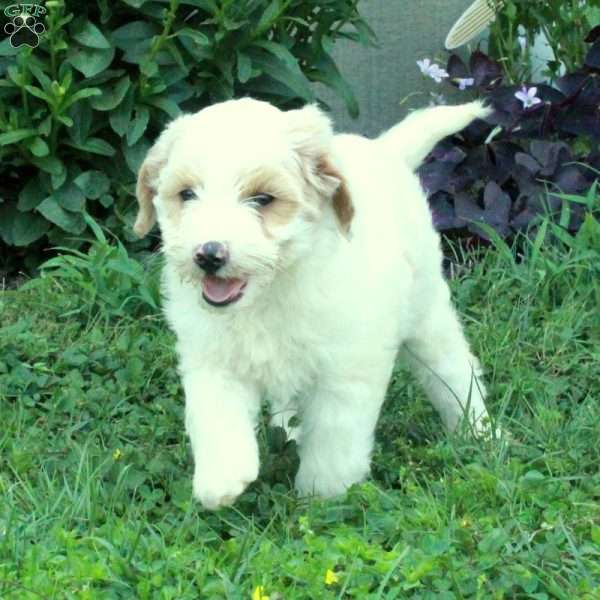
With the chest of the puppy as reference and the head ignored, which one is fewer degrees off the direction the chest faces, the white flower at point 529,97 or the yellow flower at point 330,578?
the yellow flower

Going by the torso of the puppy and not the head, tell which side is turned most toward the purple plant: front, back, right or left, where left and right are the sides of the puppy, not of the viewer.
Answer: back

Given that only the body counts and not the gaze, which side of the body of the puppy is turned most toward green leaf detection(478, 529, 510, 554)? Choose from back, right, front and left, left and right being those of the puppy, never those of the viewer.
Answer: left

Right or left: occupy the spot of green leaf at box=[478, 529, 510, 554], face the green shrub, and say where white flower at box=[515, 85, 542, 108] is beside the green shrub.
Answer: right

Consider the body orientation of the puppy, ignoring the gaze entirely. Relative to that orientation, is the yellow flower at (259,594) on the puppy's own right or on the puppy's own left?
on the puppy's own left

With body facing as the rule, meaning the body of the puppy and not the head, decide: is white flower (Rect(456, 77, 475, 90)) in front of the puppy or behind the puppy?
behind

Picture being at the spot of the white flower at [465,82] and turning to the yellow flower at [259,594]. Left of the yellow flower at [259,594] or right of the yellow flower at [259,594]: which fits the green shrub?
right

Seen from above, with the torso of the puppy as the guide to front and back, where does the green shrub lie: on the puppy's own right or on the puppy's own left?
on the puppy's own right

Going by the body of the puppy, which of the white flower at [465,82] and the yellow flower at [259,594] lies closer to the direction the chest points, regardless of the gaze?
the yellow flower

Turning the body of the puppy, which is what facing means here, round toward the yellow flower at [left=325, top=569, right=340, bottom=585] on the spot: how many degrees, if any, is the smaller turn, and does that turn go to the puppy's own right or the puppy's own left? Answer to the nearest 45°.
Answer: approximately 45° to the puppy's own left

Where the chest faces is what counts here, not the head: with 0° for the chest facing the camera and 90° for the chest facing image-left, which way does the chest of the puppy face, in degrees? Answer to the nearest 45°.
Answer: approximately 45°

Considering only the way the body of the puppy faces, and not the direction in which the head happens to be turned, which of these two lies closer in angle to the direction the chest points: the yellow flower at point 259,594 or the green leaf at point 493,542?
the yellow flower
